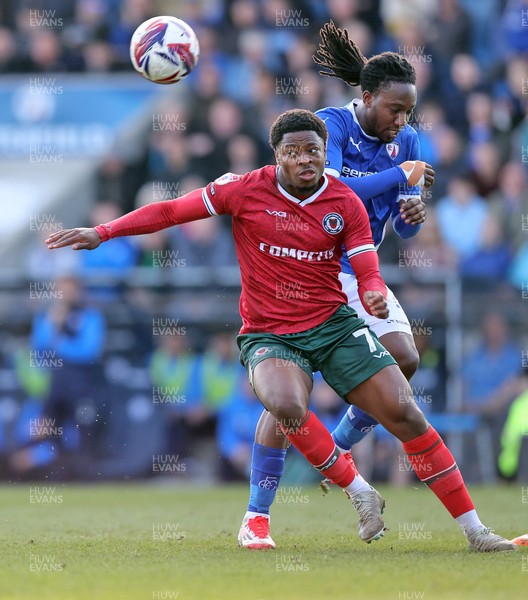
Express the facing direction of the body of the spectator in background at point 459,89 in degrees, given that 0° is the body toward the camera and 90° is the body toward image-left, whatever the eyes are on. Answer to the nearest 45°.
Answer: approximately 0°

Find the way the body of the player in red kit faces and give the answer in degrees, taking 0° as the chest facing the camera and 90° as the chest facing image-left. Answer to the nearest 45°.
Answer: approximately 0°

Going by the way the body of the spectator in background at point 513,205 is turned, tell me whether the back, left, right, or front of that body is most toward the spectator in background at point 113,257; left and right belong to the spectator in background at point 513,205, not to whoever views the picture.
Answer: right

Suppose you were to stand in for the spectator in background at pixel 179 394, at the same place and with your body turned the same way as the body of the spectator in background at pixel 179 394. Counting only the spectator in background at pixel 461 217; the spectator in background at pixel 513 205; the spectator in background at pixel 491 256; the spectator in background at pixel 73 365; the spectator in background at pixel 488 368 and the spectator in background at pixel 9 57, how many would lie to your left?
4

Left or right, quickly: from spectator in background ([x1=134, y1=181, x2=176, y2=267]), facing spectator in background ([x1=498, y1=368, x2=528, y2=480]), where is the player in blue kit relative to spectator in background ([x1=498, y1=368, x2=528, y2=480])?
right
